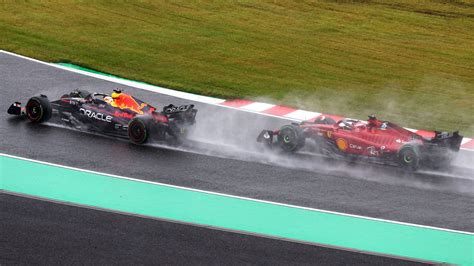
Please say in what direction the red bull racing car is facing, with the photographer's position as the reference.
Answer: facing away from the viewer and to the left of the viewer

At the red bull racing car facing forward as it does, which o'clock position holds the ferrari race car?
The ferrari race car is roughly at 5 o'clock from the red bull racing car.
